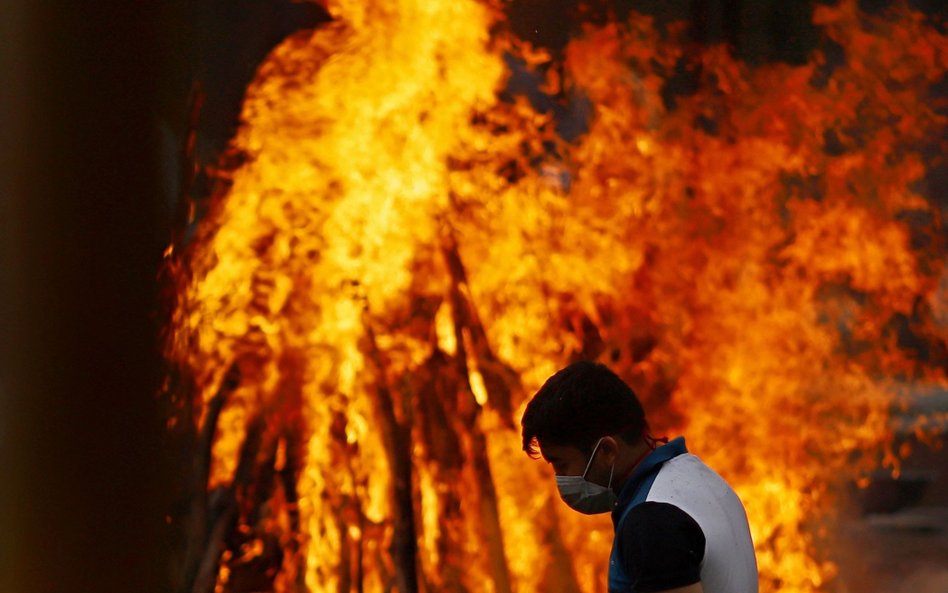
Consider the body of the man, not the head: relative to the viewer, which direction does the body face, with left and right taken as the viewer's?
facing to the left of the viewer

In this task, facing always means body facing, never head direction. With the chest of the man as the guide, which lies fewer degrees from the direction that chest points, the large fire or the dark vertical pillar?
the dark vertical pillar

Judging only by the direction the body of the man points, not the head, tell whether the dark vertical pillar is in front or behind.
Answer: in front

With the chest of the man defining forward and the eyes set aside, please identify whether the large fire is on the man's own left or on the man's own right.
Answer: on the man's own right
